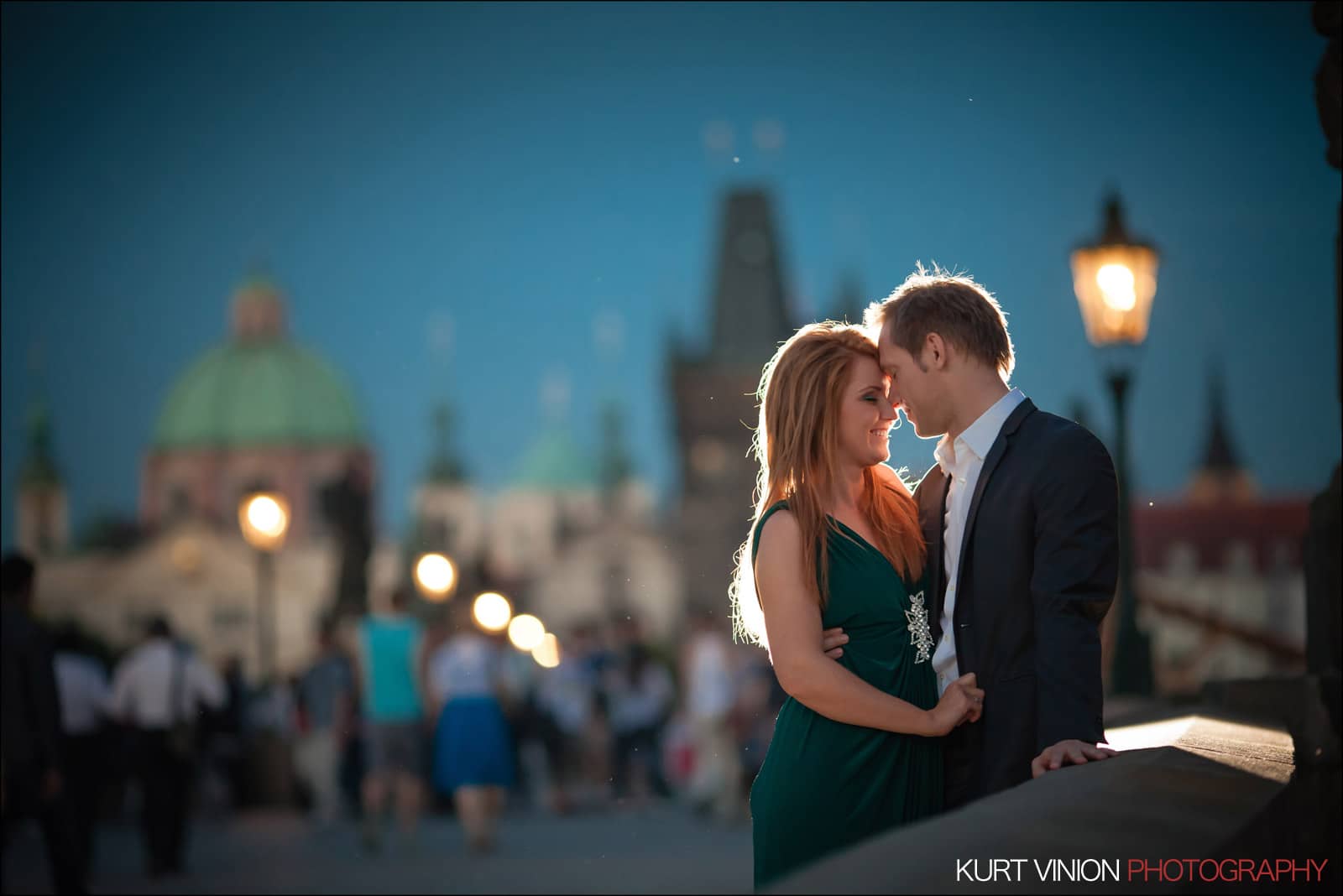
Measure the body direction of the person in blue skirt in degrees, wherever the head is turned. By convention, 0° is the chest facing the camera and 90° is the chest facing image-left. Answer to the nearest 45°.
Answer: approximately 180°

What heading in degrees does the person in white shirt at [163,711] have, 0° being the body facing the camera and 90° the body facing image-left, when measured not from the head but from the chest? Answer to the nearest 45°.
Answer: approximately 180°

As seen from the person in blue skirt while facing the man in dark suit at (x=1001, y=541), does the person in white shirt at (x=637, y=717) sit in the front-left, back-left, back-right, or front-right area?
back-left

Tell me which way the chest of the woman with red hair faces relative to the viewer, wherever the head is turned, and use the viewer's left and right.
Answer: facing the viewer and to the right of the viewer

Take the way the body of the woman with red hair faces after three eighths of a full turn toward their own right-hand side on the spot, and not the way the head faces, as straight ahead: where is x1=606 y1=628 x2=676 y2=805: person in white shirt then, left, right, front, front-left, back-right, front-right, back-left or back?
right

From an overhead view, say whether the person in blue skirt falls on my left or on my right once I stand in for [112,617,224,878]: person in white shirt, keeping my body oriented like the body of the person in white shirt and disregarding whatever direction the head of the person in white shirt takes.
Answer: on my right

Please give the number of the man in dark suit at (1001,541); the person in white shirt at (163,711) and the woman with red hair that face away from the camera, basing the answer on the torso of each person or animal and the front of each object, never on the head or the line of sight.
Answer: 1

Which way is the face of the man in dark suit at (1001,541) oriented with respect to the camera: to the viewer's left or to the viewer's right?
to the viewer's left

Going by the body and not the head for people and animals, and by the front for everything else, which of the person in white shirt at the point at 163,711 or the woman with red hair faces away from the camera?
the person in white shirt

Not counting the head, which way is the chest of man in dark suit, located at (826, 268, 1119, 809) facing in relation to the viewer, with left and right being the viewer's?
facing the viewer and to the left of the viewer

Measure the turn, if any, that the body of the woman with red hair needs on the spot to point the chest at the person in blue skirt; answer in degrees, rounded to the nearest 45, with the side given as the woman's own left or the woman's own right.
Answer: approximately 135° to the woman's own left

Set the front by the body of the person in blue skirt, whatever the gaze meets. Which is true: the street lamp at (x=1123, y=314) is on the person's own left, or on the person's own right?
on the person's own right

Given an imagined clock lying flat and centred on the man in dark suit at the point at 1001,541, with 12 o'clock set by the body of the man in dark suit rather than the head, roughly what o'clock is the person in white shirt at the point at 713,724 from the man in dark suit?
The person in white shirt is roughly at 4 o'clock from the man in dark suit.

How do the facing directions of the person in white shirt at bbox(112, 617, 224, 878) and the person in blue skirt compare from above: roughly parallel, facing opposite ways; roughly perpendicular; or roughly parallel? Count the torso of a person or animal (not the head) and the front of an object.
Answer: roughly parallel

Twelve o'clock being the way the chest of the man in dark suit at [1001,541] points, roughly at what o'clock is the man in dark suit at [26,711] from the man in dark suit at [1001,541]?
the man in dark suit at [26,711] is roughly at 3 o'clock from the man in dark suit at [1001,541].

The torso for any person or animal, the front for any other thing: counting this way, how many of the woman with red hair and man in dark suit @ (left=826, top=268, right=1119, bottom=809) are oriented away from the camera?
0

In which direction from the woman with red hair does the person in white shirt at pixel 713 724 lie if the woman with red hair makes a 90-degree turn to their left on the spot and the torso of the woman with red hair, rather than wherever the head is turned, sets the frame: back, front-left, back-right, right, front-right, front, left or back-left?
front-left
